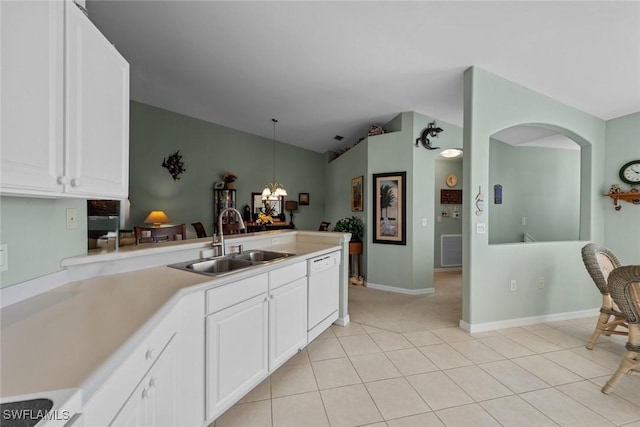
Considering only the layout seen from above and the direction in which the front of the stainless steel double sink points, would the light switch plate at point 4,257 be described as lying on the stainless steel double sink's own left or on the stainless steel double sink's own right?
on the stainless steel double sink's own right

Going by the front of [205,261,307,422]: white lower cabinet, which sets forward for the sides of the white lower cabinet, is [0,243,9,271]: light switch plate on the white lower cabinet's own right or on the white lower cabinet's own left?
on the white lower cabinet's own right

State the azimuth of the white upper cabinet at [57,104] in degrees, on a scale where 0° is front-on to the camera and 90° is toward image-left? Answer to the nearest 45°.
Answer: approximately 315°

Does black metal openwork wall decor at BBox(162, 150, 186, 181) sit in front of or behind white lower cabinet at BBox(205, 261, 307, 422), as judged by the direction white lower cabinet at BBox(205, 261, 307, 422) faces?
behind

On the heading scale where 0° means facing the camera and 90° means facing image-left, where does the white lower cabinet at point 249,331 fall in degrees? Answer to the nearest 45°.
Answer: approximately 315°

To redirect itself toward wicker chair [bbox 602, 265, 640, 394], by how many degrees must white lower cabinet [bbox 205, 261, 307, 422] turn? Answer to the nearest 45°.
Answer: approximately 45° to its left

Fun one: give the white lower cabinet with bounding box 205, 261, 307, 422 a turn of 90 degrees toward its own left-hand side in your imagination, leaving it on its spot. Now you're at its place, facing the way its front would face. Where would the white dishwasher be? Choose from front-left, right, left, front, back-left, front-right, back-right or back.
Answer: front

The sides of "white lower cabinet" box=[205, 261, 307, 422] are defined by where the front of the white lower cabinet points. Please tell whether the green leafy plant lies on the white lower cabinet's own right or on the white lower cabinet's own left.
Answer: on the white lower cabinet's own left

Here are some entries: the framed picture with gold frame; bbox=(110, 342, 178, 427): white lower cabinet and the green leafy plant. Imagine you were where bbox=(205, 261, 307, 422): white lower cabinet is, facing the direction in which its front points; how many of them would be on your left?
2

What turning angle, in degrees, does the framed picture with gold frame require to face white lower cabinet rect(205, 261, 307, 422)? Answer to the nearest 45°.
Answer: approximately 45° to its left

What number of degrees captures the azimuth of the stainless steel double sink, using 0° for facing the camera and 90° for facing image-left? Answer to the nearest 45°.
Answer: approximately 315°

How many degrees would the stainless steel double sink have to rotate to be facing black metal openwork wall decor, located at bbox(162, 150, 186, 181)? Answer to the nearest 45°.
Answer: approximately 135° to its left
